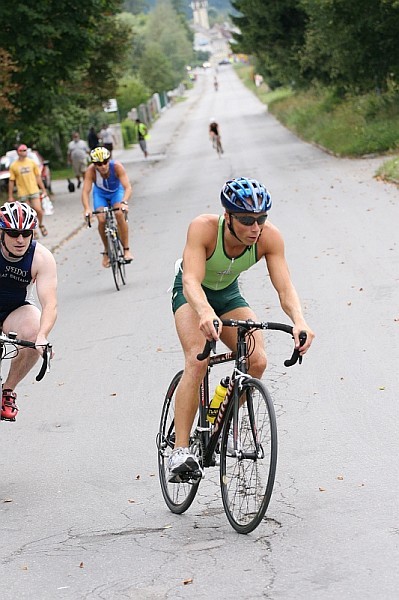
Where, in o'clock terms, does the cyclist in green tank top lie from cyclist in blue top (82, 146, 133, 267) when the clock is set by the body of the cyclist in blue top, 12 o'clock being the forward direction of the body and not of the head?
The cyclist in green tank top is roughly at 12 o'clock from the cyclist in blue top.

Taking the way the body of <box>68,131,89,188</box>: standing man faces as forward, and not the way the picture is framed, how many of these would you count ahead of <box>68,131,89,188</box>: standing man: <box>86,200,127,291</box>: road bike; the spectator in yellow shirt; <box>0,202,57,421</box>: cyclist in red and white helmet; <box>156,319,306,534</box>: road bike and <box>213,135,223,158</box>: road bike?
4

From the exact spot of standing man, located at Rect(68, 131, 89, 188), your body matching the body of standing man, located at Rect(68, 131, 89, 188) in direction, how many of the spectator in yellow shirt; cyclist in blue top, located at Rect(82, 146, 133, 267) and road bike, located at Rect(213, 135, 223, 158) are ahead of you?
2

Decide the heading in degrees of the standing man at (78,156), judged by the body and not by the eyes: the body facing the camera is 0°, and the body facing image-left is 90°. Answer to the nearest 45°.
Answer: approximately 0°

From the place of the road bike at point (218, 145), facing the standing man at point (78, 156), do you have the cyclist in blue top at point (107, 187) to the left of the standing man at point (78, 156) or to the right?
left

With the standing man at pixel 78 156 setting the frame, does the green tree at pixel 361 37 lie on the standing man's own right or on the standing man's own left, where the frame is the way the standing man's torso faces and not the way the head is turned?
on the standing man's own left

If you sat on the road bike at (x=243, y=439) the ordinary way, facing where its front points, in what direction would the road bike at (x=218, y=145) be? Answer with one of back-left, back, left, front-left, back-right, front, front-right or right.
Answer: back-left
